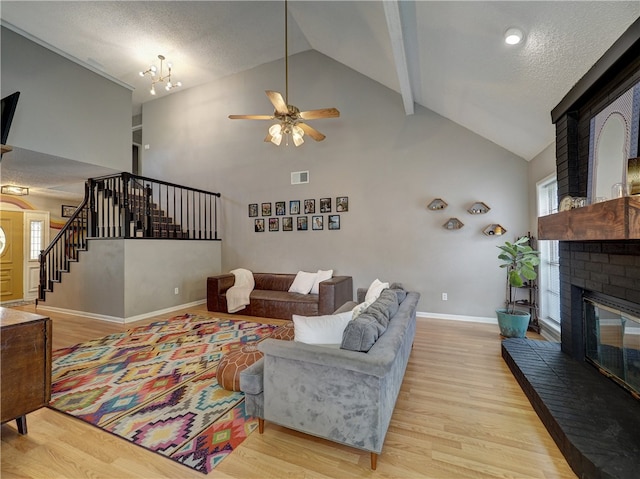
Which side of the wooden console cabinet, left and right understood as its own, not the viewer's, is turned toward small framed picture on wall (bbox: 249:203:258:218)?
left

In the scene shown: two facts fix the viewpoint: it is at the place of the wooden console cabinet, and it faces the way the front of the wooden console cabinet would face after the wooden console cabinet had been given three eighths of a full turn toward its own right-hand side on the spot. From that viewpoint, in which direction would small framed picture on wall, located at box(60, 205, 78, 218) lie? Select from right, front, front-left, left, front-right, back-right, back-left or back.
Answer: right

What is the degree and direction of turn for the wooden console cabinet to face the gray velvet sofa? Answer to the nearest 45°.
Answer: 0° — it already faces it

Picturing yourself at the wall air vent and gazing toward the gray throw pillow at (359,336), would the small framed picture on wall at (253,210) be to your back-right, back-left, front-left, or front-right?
back-right

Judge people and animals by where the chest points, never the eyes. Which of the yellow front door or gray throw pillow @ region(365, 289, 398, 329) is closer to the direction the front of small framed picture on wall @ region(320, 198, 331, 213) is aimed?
the gray throw pillow

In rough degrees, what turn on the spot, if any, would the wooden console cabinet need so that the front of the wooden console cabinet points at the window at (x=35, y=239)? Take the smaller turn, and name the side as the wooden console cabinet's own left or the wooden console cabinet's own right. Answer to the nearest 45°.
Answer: approximately 135° to the wooden console cabinet's own left

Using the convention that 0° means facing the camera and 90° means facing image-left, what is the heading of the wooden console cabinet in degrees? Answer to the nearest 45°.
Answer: approximately 315°

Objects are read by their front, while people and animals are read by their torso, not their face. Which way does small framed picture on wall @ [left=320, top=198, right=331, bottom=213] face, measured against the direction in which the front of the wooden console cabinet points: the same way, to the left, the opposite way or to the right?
to the right

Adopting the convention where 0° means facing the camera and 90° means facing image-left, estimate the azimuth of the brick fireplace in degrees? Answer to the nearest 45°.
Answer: approximately 90°

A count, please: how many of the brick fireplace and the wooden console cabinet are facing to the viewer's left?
1

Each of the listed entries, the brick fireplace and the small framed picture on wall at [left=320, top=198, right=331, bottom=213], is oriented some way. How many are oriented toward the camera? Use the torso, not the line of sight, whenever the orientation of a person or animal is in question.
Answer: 1

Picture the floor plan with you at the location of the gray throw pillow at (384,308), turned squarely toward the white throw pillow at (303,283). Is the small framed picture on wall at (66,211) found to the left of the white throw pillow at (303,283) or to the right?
left
